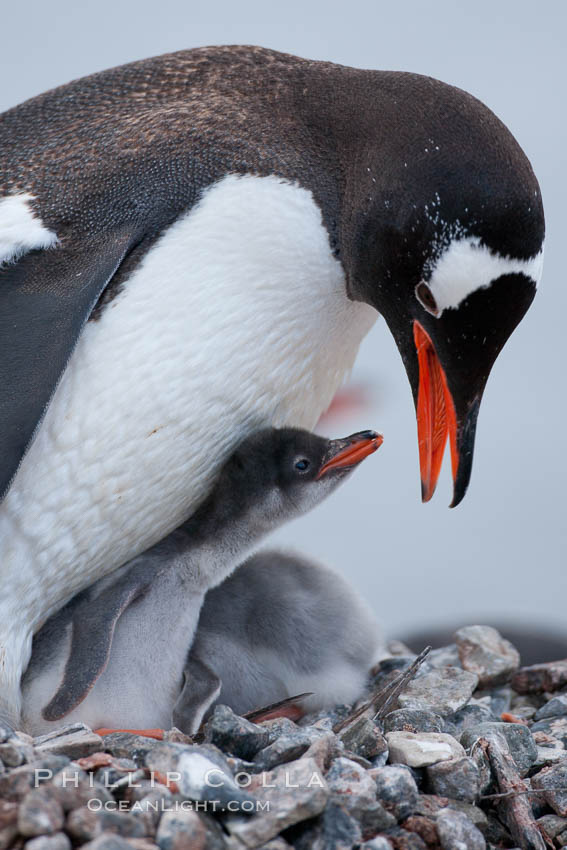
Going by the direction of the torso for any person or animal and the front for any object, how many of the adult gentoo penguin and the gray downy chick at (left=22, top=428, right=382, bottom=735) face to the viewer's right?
2

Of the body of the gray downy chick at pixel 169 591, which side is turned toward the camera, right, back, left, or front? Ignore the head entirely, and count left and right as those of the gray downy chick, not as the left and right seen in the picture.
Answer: right

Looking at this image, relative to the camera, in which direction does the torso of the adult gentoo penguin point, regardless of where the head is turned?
to the viewer's right
